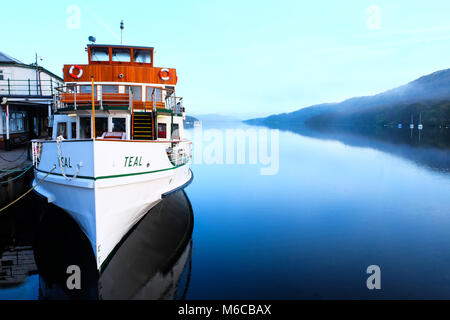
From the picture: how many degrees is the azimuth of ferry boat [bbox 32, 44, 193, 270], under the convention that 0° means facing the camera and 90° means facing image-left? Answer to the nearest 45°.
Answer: approximately 0°
